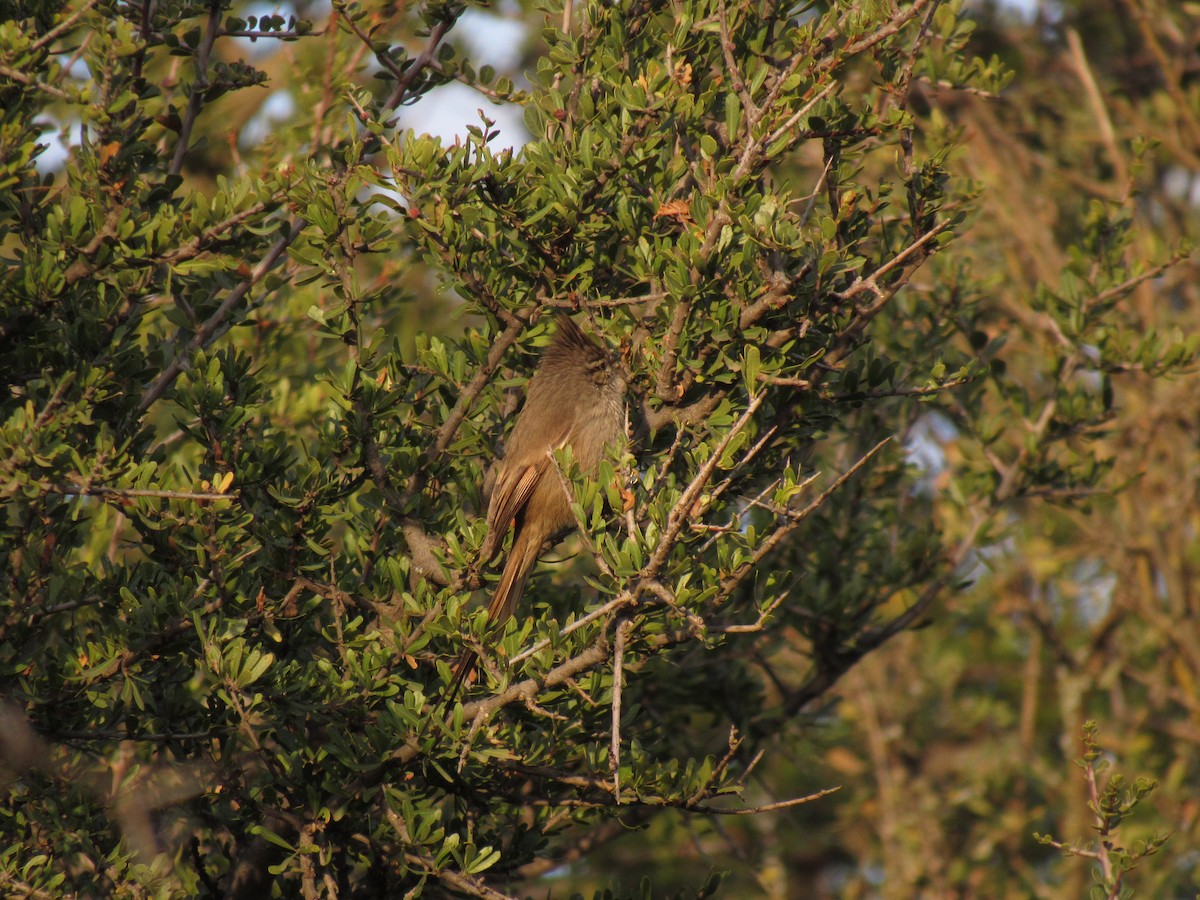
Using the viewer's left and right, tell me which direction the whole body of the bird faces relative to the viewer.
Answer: facing to the right of the viewer
